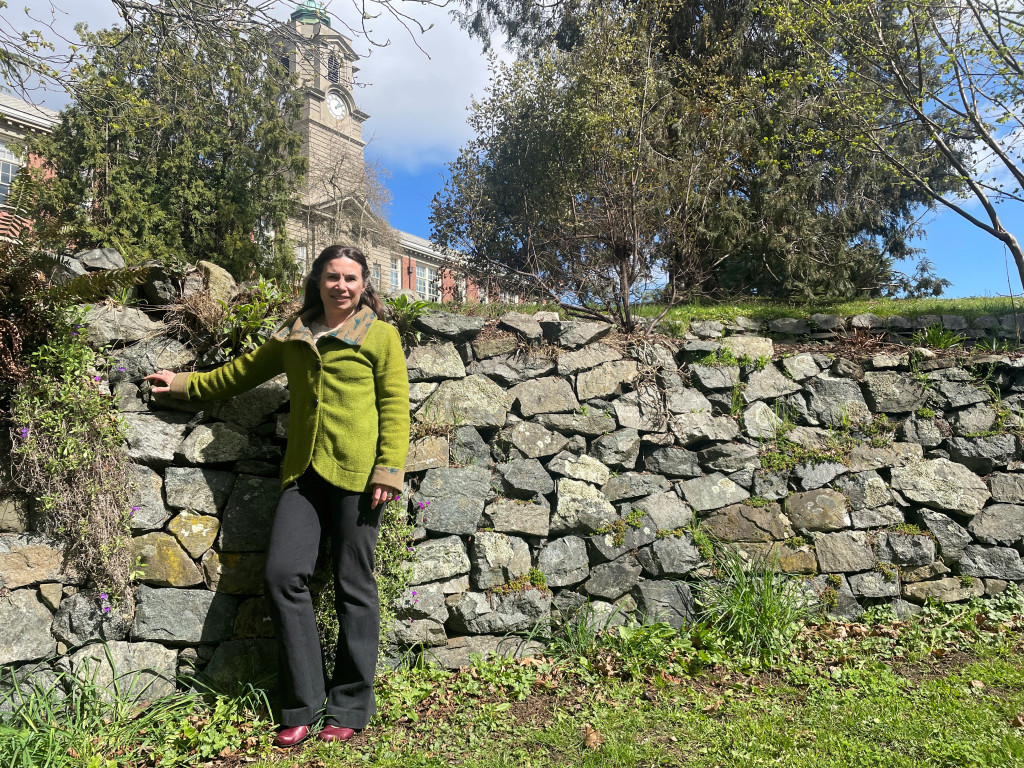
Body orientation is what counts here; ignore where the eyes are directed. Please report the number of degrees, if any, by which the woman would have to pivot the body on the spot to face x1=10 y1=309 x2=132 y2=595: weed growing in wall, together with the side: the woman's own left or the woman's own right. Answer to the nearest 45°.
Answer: approximately 45° to the woman's own right

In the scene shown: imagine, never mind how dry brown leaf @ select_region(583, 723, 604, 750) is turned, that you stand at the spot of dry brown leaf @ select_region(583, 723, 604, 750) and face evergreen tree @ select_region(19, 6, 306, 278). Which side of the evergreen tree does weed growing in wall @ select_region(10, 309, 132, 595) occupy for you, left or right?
left

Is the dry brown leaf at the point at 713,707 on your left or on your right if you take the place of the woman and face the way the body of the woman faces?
on your left

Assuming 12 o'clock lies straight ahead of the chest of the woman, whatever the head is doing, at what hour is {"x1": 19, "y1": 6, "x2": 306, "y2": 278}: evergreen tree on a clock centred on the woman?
The evergreen tree is roughly at 4 o'clock from the woman.

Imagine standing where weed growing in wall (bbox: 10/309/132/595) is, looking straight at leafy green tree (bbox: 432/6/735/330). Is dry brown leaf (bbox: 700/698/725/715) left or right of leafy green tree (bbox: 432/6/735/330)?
right

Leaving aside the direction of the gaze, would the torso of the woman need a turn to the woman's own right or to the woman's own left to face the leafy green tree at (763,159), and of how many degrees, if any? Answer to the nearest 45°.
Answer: approximately 180°

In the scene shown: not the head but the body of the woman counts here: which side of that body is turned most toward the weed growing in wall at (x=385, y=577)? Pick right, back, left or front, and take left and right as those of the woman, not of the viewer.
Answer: back

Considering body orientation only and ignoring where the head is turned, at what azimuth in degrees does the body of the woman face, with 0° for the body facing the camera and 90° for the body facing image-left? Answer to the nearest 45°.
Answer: approximately 45°
